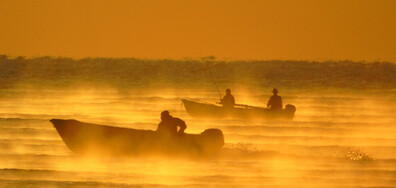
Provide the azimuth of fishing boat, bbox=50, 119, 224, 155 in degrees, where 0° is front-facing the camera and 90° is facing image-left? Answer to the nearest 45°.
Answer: approximately 90°

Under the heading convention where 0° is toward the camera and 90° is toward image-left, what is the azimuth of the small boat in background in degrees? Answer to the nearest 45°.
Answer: approximately 90°
